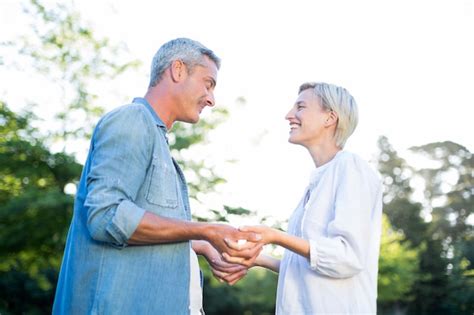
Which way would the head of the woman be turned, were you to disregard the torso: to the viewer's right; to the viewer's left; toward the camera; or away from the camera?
to the viewer's left

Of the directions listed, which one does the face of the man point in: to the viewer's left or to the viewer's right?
to the viewer's right

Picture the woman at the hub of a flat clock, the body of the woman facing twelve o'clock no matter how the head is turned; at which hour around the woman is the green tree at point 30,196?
The green tree is roughly at 2 o'clock from the woman.

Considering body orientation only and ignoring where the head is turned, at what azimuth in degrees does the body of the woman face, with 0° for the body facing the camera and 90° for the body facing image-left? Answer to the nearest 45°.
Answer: approximately 90°

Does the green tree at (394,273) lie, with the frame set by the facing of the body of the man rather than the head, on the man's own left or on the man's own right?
on the man's own left

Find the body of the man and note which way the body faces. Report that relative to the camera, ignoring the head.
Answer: to the viewer's right

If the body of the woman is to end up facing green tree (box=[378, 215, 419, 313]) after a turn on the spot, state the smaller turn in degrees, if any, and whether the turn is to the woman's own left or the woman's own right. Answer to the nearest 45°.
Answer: approximately 90° to the woman's own right

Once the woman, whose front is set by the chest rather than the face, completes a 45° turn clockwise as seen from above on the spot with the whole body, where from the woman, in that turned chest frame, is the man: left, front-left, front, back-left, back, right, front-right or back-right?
left

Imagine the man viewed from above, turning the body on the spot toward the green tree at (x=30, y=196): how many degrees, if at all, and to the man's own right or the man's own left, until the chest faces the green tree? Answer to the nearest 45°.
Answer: approximately 90° to the man's own left

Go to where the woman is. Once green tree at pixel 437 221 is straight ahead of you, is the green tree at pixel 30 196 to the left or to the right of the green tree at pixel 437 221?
left
